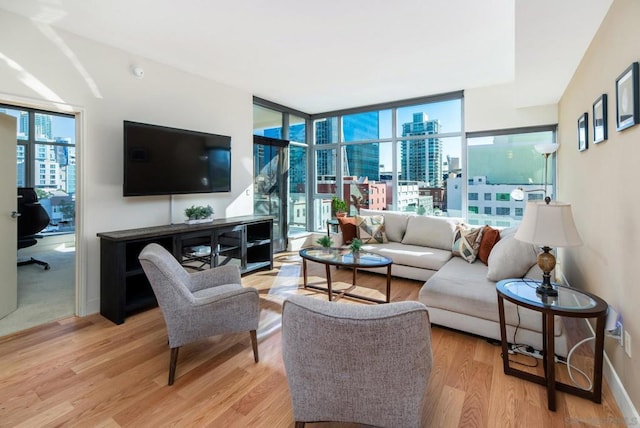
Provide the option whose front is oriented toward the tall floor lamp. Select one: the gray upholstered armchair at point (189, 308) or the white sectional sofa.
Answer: the gray upholstered armchair

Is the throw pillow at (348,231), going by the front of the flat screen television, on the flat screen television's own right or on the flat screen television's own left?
on the flat screen television's own left

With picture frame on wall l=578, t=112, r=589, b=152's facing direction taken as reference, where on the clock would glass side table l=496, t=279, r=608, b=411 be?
The glass side table is roughly at 9 o'clock from the picture frame on wall.

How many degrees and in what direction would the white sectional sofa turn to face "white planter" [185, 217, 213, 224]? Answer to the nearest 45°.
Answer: approximately 45° to its right

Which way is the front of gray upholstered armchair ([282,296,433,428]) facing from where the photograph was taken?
facing away from the viewer

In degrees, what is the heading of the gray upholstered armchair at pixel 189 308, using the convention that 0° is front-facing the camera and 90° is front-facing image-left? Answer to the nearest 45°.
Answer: approximately 270°

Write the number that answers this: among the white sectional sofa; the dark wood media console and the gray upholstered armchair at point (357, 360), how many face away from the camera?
1

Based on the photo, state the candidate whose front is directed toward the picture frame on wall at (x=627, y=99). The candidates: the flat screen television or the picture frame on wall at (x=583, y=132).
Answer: the flat screen television

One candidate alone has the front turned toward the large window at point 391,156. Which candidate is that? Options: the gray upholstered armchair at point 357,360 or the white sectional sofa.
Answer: the gray upholstered armchair

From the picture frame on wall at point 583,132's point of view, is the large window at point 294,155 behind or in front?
in front

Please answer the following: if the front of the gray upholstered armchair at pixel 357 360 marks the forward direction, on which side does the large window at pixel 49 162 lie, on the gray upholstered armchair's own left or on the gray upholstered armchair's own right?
on the gray upholstered armchair's own left

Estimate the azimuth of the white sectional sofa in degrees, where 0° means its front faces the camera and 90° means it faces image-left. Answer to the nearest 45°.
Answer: approximately 45°

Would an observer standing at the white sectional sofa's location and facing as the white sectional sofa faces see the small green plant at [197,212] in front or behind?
in front

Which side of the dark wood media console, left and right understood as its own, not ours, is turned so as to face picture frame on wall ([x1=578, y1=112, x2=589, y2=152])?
front

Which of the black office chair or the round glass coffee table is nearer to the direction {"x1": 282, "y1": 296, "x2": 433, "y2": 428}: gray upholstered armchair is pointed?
the round glass coffee table

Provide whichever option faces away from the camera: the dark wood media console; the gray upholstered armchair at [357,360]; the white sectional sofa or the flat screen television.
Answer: the gray upholstered armchair
